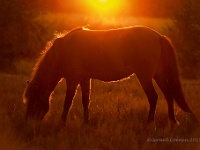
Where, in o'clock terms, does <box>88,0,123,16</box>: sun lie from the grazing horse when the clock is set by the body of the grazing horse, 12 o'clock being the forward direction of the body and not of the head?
The sun is roughly at 3 o'clock from the grazing horse.

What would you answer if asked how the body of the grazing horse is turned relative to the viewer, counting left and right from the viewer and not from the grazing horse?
facing to the left of the viewer
